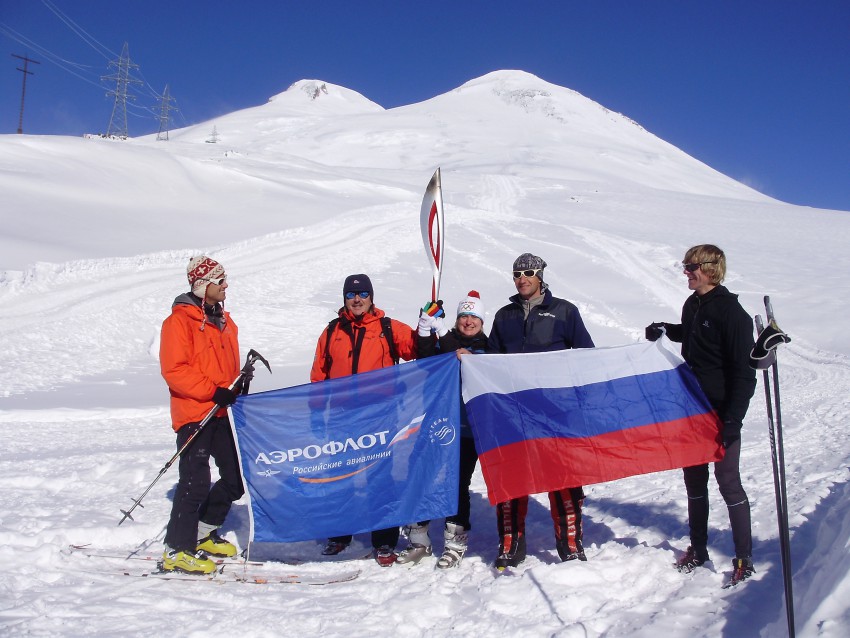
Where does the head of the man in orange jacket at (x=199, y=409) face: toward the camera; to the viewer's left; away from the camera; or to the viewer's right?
to the viewer's right

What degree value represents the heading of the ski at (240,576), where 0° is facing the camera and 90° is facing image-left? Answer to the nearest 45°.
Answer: approximately 270°

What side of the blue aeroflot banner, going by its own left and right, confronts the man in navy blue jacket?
left

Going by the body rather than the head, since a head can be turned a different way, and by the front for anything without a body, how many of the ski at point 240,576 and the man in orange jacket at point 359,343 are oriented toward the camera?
1

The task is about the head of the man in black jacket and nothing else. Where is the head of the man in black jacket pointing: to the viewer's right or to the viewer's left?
to the viewer's left

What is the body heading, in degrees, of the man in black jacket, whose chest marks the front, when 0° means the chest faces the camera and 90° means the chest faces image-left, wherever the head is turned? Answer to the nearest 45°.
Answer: approximately 45°
